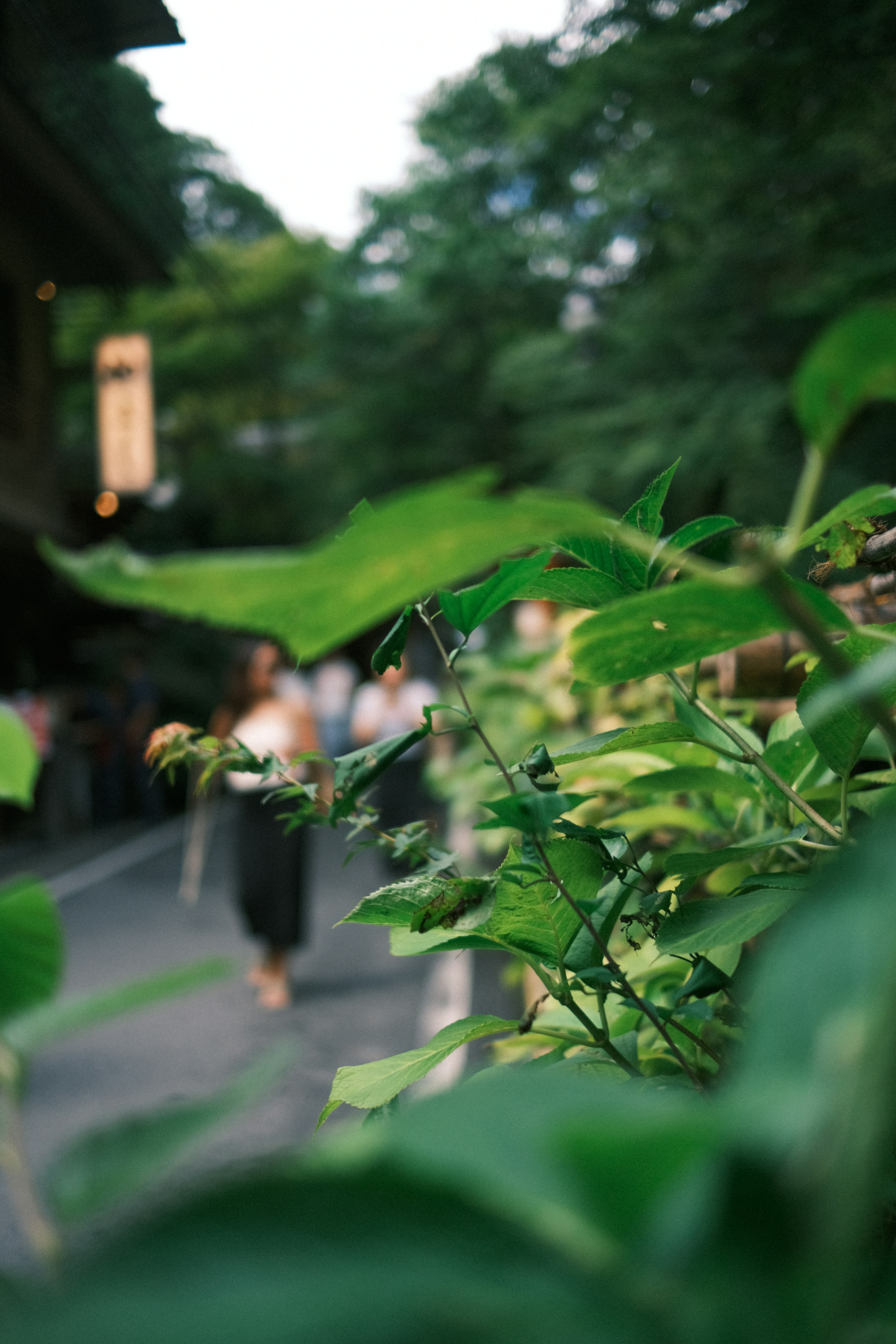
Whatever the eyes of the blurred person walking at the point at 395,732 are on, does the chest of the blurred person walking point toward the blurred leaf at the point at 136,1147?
yes

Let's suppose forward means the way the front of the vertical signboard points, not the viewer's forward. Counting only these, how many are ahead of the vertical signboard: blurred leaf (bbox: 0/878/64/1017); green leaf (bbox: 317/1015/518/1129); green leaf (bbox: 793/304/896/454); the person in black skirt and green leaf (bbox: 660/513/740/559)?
5

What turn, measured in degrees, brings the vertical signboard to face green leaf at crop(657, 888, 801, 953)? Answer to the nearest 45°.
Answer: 0° — it already faces it

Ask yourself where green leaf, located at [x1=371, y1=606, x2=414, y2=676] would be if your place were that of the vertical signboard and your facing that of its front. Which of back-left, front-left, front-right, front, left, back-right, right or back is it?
front

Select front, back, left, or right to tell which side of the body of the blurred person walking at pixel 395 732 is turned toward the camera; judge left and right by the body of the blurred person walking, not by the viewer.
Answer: front

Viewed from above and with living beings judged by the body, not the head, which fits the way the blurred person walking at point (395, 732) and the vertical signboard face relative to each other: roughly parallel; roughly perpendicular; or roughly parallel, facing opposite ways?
roughly parallel

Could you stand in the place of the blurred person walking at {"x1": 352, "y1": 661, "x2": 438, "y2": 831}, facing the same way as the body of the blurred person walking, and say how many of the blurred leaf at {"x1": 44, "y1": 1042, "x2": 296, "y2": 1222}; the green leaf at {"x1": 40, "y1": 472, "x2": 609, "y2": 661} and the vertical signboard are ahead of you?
2

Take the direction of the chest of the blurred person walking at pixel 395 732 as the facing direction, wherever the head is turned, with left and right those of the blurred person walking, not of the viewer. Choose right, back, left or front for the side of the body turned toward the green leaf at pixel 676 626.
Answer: front

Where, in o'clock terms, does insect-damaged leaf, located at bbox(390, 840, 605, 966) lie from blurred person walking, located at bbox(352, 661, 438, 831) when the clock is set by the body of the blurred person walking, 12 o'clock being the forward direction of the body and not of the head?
The insect-damaged leaf is roughly at 12 o'clock from the blurred person walking.

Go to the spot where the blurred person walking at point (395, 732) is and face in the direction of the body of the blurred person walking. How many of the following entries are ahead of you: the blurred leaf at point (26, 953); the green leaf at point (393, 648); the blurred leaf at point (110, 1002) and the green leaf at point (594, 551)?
4

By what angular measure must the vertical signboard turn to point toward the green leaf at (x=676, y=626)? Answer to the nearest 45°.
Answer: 0° — it already faces it

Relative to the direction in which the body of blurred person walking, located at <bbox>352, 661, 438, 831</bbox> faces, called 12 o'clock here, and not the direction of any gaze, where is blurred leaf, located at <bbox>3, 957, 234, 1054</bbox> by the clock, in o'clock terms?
The blurred leaf is roughly at 12 o'clock from the blurred person walking.

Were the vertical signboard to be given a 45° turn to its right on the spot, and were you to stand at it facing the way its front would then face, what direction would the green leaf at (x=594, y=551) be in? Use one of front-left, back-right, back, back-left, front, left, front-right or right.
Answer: front-left

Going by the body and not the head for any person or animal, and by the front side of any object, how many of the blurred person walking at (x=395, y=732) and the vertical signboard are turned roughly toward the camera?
2

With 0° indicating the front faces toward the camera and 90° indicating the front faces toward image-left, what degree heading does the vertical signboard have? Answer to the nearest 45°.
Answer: approximately 0°
